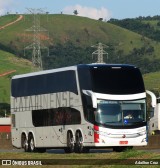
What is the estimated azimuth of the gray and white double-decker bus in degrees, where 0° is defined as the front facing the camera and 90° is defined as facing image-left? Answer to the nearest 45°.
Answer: approximately 315°
